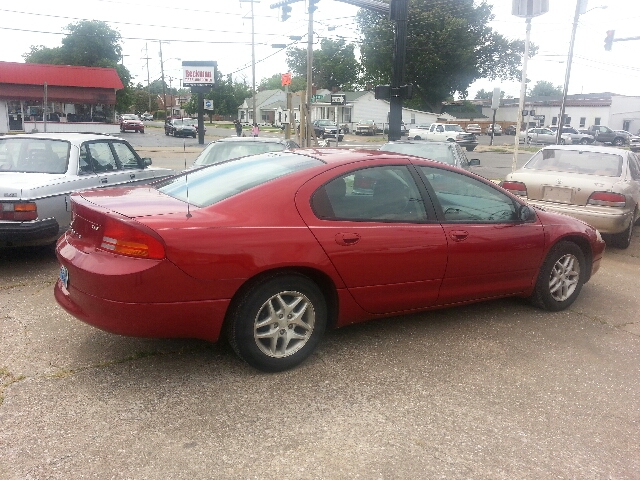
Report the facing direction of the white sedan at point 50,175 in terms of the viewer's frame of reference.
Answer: facing away from the viewer and to the right of the viewer

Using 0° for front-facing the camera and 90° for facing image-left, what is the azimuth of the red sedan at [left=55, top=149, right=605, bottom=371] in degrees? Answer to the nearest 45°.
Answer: approximately 225°

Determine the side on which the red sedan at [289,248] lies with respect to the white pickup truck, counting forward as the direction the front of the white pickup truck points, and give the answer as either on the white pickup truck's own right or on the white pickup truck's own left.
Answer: on the white pickup truck's own right

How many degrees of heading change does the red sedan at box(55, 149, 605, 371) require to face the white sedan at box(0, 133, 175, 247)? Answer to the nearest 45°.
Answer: approximately 90° to its left

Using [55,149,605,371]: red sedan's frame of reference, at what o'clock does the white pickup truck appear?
The white pickup truck is roughly at 11 o'clock from the red sedan.

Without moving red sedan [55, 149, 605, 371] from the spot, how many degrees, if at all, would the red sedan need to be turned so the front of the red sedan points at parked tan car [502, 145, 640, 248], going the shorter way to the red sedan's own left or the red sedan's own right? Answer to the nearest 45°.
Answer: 0° — it already faces it
